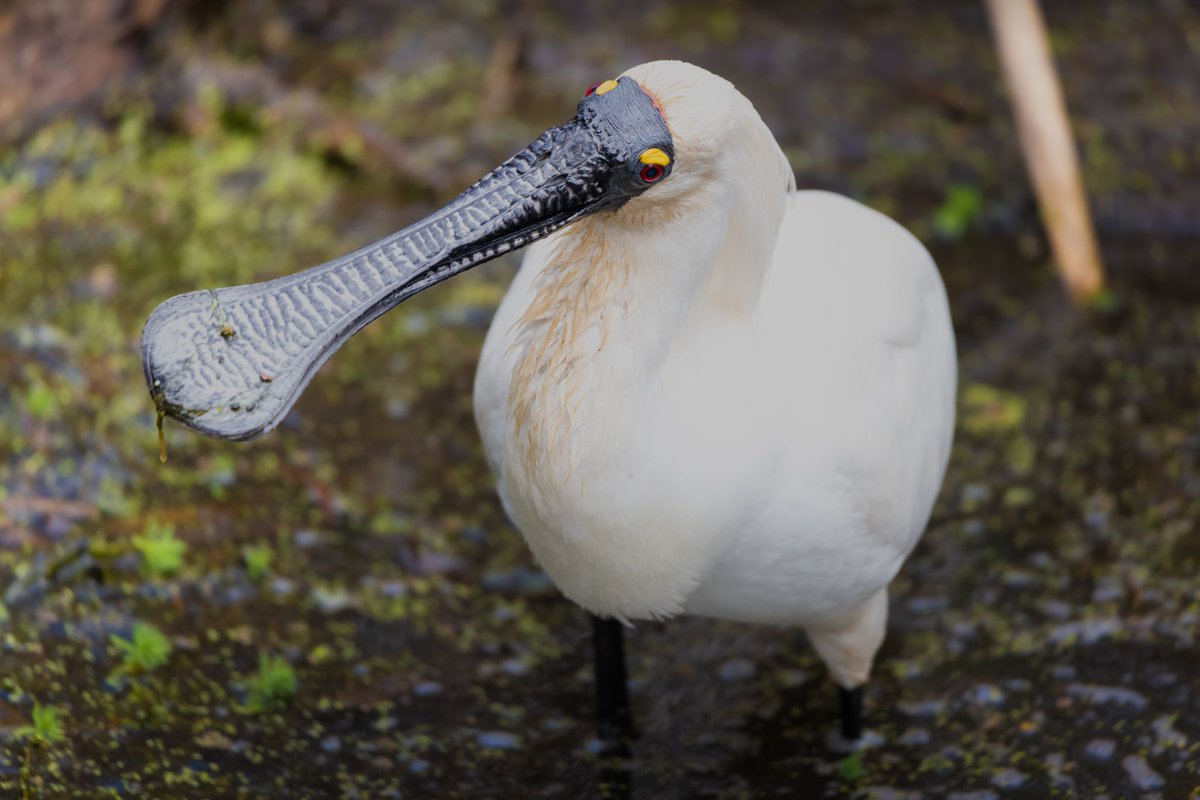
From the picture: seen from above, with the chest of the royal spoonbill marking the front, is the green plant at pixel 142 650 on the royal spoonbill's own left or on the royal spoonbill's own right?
on the royal spoonbill's own right

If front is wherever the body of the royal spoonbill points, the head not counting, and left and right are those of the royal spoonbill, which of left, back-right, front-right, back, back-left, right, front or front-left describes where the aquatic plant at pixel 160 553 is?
right

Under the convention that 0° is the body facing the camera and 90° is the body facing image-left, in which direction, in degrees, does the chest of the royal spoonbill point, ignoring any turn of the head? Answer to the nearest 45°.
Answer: approximately 45°

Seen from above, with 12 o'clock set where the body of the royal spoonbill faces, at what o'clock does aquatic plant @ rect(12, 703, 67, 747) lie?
The aquatic plant is roughly at 2 o'clock from the royal spoonbill.

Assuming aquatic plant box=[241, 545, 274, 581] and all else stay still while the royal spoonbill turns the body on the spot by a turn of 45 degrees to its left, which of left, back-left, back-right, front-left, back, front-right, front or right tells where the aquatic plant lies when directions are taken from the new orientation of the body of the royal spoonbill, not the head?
back-right

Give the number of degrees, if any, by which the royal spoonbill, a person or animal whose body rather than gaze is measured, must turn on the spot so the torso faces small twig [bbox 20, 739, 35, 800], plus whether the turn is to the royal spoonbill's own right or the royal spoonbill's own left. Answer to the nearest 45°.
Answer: approximately 45° to the royal spoonbill's own right

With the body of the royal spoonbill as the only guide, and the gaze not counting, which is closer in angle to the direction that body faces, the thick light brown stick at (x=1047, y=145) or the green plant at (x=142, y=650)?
the green plant

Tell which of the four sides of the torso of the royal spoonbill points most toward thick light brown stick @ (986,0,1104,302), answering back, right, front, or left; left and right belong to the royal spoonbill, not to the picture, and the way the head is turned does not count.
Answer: back
